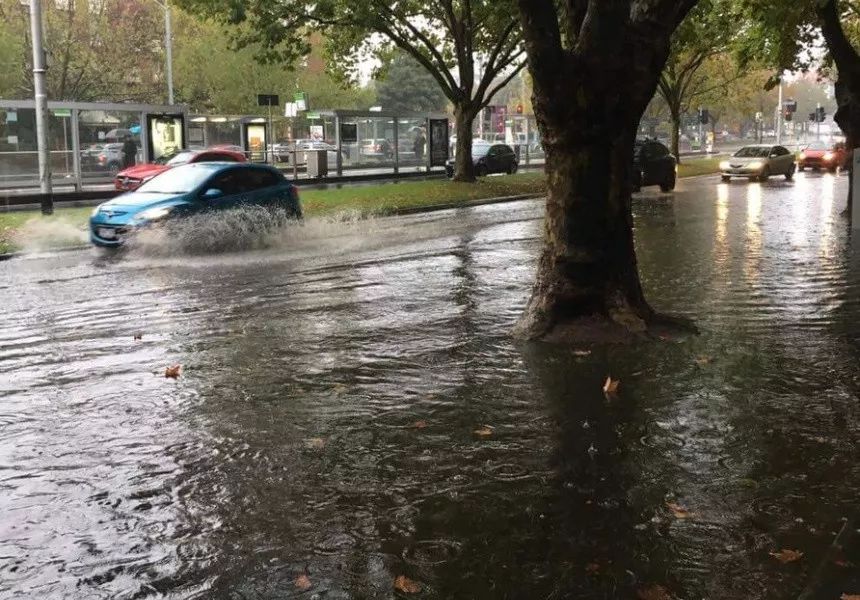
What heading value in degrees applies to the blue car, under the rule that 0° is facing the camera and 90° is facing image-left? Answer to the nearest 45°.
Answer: approximately 45°

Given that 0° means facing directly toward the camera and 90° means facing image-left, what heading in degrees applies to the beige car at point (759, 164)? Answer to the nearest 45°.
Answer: approximately 45°

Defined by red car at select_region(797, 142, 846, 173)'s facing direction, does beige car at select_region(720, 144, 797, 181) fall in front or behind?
in front

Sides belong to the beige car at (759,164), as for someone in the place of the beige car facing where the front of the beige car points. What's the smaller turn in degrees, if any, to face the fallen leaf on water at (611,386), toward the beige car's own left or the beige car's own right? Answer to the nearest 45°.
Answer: approximately 45° to the beige car's own left

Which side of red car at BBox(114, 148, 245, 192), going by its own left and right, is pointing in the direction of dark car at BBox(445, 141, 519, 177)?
back

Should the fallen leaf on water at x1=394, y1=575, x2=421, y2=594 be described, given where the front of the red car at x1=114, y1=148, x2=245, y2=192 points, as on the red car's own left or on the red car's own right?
on the red car's own left

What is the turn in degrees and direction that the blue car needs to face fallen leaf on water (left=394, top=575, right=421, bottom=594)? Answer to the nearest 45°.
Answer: approximately 45° to its left
